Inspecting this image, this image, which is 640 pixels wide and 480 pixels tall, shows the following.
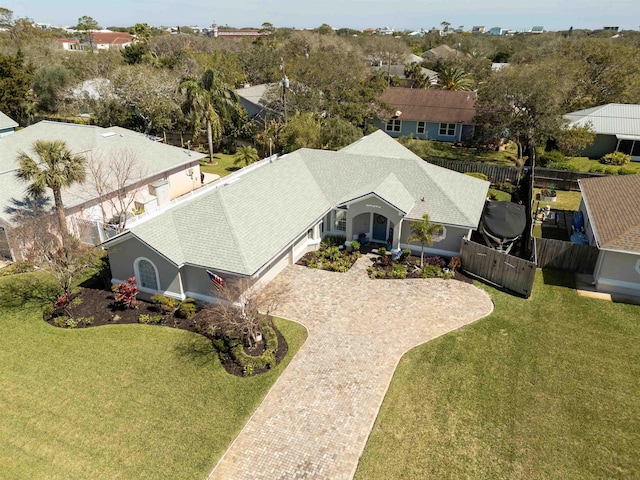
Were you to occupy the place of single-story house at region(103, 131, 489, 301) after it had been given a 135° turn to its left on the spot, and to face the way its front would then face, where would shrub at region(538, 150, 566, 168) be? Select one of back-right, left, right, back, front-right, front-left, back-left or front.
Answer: front-left

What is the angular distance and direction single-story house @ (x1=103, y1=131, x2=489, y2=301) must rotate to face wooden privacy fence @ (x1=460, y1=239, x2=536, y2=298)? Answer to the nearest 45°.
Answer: approximately 135° to its left

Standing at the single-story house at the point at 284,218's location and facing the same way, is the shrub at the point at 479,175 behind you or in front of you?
behind

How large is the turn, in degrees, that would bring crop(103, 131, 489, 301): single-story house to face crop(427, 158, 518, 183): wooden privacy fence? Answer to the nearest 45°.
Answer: approximately 180°

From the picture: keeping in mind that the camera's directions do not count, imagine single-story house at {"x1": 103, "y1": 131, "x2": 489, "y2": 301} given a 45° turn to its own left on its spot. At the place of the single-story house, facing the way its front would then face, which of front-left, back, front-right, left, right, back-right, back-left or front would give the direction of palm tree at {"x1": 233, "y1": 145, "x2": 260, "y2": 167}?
back

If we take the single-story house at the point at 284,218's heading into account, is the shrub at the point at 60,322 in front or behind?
in front

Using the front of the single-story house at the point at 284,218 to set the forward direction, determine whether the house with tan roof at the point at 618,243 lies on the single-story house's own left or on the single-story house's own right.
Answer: on the single-story house's own left

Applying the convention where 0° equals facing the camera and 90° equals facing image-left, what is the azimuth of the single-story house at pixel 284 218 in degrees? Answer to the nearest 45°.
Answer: approximately 45°

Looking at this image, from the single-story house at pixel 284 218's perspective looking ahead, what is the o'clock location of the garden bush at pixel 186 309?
The garden bush is roughly at 12 o'clock from the single-story house.

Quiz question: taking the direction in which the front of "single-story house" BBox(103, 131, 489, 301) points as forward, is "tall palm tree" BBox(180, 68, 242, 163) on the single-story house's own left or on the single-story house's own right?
on the single-story house's own right

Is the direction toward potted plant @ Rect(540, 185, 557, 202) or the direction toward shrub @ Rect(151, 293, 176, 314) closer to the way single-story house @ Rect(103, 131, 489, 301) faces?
the shrub

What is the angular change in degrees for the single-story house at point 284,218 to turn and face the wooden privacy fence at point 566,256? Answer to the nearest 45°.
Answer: approximately 135° to its left
